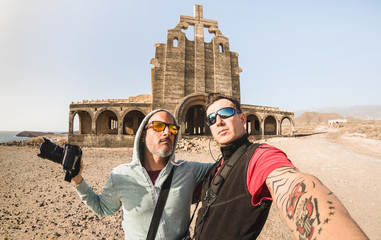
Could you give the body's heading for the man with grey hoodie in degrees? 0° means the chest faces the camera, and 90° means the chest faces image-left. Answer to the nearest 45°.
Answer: approximately 0°

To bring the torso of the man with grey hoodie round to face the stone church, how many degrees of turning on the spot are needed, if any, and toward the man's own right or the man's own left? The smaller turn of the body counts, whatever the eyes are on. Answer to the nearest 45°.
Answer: approximately 180°
